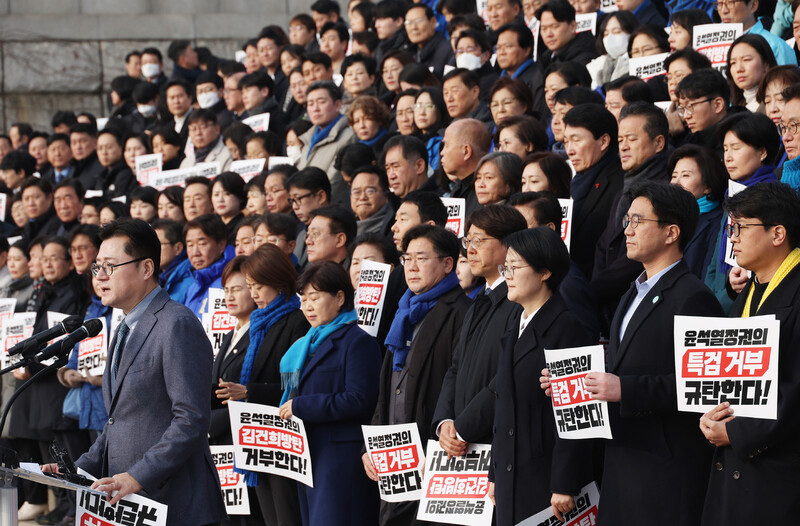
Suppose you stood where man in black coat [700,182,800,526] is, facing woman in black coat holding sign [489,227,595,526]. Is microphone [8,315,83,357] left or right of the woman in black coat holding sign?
left

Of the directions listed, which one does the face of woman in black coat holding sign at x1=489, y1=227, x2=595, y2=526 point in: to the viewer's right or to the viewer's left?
to the viewer's left

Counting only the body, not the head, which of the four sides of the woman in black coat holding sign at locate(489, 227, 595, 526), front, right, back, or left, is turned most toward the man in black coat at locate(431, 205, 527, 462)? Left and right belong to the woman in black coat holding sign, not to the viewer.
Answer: right

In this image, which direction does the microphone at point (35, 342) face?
to the viewer's right

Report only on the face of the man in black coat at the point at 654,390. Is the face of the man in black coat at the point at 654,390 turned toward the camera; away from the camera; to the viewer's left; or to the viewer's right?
to the viewer's left

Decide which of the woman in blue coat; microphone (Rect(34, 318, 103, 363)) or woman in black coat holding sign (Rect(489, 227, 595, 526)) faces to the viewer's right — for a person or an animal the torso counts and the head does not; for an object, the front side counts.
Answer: the microphone

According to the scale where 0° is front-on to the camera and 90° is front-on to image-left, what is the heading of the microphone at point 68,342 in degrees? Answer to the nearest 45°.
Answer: approximately 270°
